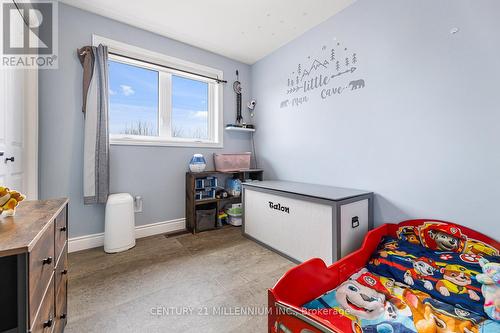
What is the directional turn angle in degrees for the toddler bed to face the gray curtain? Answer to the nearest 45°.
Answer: approximately 45° to its right

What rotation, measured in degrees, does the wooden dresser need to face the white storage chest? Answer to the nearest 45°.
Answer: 0° — it already faces it

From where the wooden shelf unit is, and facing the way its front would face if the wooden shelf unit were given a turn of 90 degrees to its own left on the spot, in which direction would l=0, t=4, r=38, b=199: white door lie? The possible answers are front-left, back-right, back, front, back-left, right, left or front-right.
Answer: back

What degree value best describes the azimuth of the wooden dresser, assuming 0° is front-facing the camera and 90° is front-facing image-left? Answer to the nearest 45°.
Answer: approximately 270°

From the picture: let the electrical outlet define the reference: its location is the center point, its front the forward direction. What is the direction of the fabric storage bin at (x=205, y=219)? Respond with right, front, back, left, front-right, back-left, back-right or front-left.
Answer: left

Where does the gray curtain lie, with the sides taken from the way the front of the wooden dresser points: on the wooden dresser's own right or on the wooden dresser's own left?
on the wooden dresser's own left

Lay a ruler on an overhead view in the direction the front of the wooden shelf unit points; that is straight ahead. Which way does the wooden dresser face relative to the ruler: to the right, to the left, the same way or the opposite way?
to the left

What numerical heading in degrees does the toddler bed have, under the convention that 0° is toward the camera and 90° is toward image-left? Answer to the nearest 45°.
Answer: approximately 45°

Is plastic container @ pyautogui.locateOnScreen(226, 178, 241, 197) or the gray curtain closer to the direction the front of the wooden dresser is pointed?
the plastic container

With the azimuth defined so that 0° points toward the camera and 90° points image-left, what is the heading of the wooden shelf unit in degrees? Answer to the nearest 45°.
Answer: approximately 315°

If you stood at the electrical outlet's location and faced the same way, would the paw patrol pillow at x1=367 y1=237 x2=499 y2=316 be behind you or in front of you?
in front

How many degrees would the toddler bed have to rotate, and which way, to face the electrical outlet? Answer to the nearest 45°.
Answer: approximately 45° to its right
